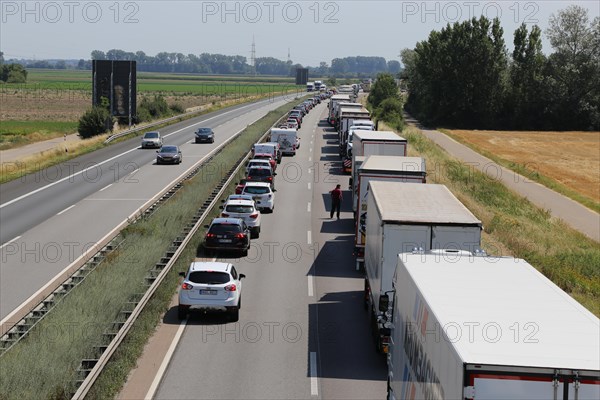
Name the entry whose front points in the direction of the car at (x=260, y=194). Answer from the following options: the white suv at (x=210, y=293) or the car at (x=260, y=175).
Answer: the white suv

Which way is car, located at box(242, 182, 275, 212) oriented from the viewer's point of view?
away from the camera

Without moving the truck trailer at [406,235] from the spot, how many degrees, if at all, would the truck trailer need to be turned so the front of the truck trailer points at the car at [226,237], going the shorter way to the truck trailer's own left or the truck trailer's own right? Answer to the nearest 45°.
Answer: approximately 45° to the truck trailer's own left

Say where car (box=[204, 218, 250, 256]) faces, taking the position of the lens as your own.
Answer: facing away from the viewer

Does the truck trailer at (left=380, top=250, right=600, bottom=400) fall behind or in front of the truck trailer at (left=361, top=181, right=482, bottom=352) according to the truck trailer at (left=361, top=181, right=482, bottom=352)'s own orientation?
behind

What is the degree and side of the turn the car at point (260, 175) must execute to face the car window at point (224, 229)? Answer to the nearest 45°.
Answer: approximately 180°

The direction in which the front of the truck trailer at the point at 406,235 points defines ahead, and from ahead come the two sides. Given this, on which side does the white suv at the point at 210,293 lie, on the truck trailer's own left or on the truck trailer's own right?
on the truck trailer's own left

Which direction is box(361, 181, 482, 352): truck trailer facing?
away from the camera

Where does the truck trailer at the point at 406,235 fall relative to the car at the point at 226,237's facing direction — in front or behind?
behind

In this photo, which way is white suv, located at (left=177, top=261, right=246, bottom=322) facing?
away from the camera

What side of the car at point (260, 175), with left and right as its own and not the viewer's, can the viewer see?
back
